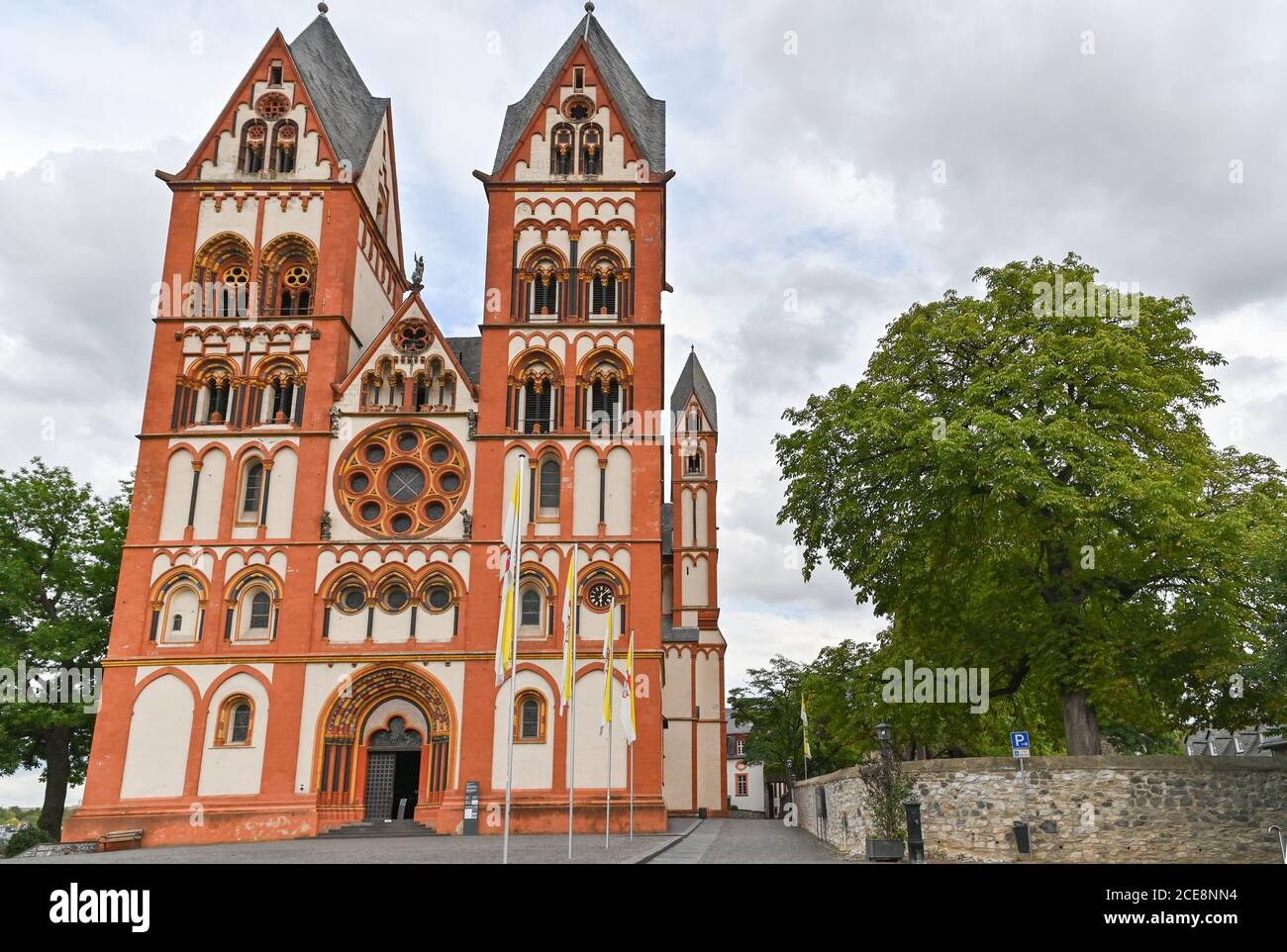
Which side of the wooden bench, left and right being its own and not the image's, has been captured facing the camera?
front

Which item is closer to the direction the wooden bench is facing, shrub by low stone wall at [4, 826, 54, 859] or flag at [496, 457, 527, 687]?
the flag

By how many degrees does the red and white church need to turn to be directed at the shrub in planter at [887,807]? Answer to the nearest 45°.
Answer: approximately 45° to its left

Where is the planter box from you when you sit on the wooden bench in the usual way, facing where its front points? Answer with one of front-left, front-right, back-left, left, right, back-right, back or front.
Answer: front-left

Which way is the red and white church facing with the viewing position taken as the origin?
facing the viewer

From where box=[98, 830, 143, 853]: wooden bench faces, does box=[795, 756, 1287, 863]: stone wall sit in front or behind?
in front

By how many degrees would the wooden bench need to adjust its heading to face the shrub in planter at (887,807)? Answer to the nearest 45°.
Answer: approximately 45° to its left

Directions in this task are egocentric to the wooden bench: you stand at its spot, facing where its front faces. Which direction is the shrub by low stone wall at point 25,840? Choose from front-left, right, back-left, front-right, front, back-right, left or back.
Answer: back-right

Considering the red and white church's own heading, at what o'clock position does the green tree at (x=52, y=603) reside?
The green tree is roughly at 4 o'clock from the red and white church.

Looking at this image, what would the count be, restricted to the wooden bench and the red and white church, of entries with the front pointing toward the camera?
2

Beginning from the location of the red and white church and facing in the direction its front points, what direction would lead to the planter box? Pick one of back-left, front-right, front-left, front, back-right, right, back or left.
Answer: front-left
